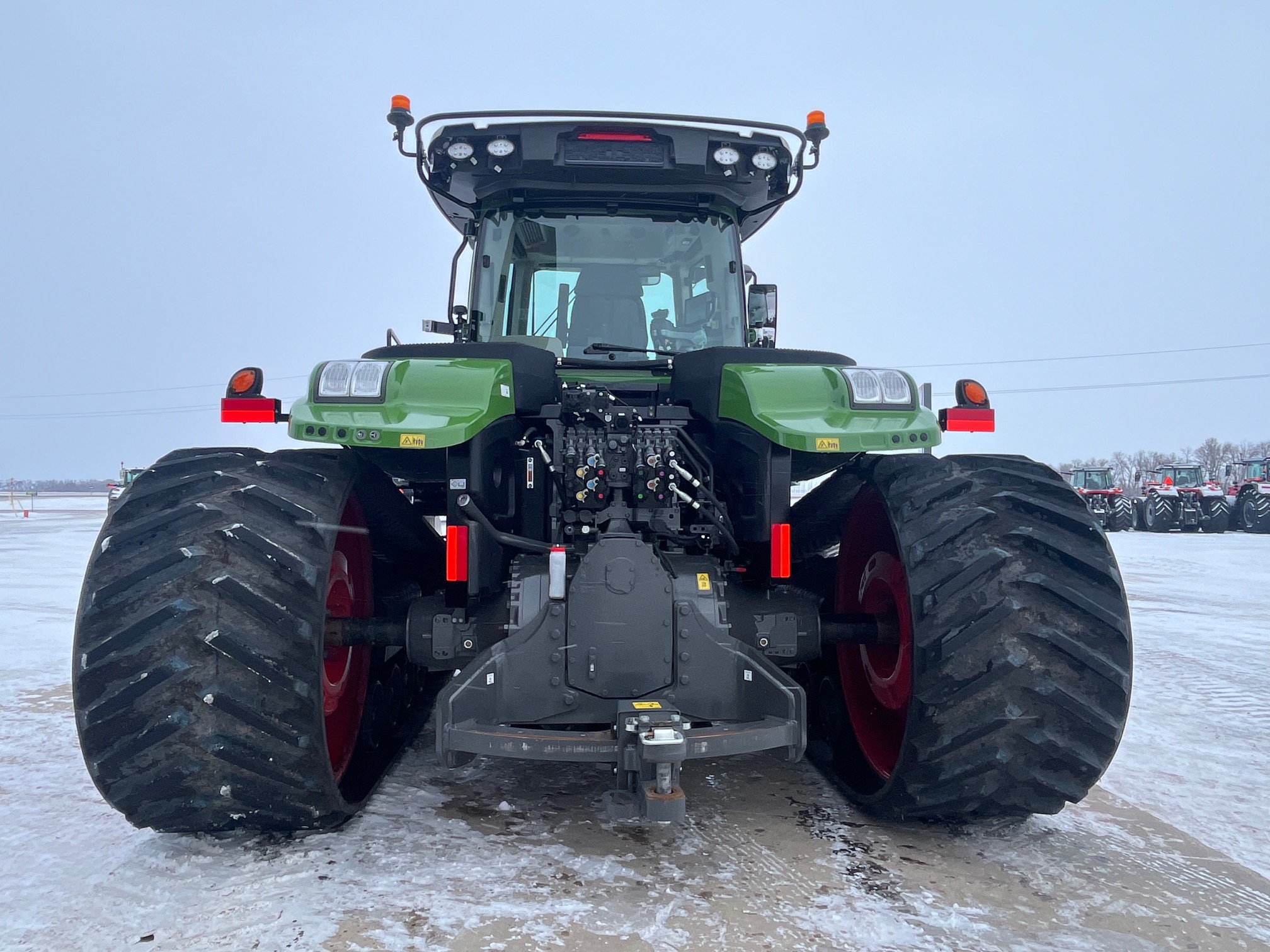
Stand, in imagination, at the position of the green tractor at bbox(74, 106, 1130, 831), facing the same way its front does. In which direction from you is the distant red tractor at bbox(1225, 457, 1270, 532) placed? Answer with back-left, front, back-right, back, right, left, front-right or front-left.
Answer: front-right

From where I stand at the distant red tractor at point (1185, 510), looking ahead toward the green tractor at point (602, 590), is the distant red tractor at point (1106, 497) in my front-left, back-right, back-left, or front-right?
back-right

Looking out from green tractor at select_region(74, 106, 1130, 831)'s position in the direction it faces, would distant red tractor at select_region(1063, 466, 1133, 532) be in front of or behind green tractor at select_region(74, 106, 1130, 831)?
in front

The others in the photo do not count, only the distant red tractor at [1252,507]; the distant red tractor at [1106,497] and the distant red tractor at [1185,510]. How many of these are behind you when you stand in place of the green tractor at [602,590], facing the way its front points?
0

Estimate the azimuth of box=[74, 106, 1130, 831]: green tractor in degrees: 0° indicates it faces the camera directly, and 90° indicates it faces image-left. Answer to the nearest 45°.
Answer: approximately 180°
